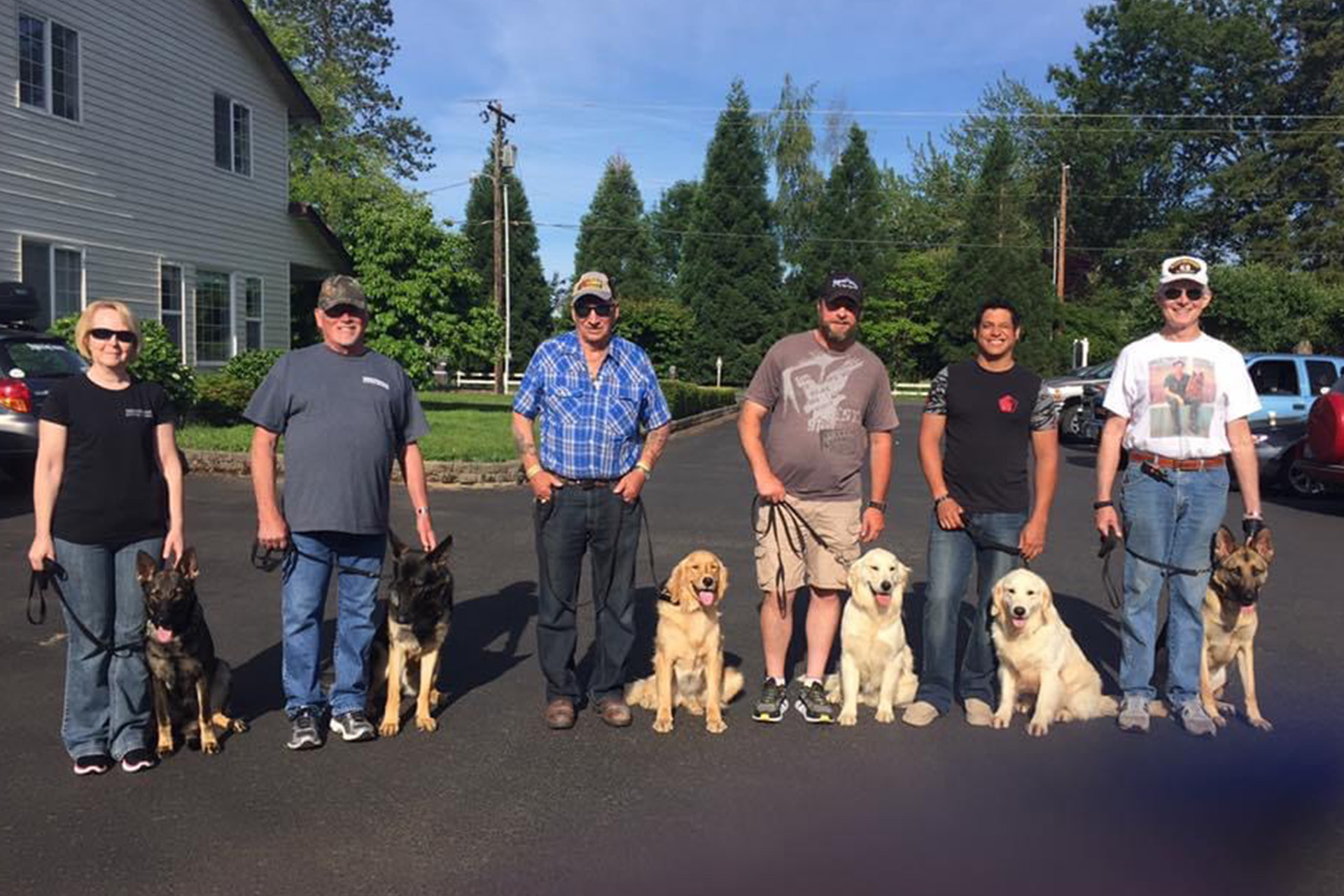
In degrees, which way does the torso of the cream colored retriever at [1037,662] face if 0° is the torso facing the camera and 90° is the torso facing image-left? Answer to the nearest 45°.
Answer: approximately 45°

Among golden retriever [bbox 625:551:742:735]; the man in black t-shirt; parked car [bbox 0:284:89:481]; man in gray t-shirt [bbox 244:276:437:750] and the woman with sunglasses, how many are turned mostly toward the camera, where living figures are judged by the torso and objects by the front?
4

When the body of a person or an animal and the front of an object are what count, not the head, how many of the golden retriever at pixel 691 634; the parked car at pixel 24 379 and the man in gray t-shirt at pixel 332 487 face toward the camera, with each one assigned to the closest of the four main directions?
2

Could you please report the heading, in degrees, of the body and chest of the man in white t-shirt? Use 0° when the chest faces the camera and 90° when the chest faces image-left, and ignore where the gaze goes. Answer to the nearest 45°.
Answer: approximately 0°

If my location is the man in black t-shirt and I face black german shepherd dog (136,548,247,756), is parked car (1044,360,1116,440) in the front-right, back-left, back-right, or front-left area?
back-right

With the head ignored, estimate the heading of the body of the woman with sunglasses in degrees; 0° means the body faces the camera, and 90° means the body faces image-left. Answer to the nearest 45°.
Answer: approximately 0°

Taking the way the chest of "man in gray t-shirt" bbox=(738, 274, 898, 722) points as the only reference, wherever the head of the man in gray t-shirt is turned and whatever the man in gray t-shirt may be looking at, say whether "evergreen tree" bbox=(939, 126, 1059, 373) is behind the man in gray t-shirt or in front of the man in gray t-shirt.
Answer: behind

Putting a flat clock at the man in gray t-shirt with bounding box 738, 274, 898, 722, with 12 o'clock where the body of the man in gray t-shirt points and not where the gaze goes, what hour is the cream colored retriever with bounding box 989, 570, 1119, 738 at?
The cream colored retriever is roughly at 9 o'clock from the man in gray t-shirt.
